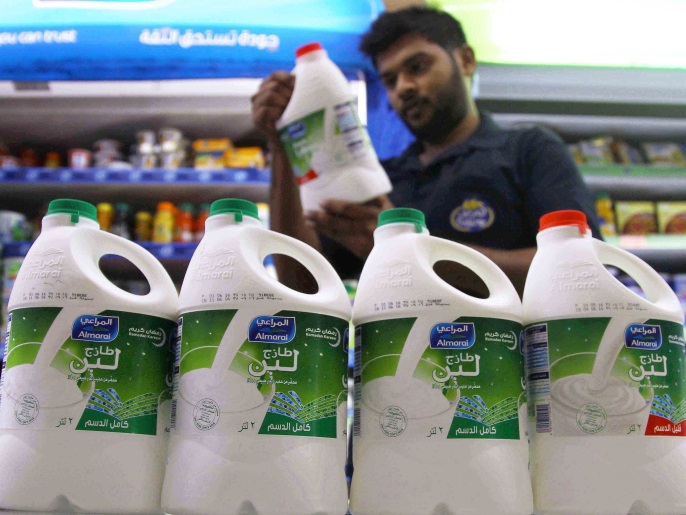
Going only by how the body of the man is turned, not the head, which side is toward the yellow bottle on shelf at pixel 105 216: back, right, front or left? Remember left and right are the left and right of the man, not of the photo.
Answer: right

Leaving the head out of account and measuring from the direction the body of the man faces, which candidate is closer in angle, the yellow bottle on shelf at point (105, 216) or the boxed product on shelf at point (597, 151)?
the yellow bottle on shelf

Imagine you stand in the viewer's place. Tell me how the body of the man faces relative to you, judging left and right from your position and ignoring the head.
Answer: facing the viewer and to the left of the viewer

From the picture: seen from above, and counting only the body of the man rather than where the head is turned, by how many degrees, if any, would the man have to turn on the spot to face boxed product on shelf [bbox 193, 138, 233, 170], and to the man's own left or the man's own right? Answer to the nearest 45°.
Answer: approximately 90° to the man's own right

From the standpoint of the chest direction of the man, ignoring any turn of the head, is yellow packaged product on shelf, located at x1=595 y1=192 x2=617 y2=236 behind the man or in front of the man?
behind

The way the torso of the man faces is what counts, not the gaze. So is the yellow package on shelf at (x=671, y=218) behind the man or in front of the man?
behind

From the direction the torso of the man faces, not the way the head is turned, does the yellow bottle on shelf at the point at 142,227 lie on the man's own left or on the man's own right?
on the man's own right

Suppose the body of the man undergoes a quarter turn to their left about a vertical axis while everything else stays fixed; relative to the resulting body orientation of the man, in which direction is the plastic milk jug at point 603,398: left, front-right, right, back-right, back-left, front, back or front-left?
front-right

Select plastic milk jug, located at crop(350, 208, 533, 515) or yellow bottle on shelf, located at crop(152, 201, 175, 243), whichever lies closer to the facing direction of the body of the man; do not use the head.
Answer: the plastic milk jug

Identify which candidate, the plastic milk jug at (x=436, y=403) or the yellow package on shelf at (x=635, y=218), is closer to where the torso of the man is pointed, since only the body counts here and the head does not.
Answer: the plastic milk jug

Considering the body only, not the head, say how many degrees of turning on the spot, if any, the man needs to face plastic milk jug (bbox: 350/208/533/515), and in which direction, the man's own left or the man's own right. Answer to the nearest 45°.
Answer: approximately 45° to the man's own left

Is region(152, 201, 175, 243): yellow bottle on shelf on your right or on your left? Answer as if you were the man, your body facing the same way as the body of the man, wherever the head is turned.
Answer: on your right

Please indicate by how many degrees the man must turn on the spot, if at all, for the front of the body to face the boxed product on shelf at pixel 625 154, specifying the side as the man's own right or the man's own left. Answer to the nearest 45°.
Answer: approximately 180°

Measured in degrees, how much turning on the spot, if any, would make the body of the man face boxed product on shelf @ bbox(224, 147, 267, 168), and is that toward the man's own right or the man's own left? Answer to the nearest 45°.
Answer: approximately 90° to the man's own right

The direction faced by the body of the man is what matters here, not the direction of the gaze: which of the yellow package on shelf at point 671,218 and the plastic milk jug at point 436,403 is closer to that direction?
the plastic milk jug

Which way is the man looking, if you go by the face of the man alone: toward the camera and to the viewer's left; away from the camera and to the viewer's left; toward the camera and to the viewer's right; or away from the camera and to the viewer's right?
toward the camera and to the viewer's left
